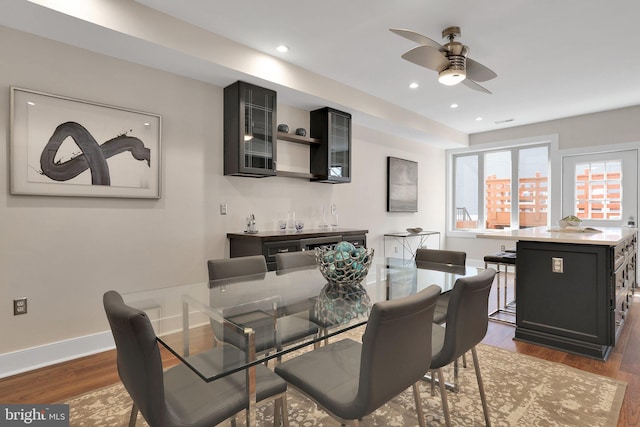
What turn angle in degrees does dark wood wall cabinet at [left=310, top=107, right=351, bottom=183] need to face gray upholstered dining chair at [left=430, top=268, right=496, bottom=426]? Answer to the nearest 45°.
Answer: approximately 45° to its right

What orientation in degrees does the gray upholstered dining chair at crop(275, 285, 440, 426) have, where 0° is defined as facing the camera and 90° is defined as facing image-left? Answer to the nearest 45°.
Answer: approximately 135°

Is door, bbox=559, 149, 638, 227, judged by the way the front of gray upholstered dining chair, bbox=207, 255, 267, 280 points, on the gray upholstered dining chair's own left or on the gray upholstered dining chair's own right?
on the gray upholstered dining chair's own left

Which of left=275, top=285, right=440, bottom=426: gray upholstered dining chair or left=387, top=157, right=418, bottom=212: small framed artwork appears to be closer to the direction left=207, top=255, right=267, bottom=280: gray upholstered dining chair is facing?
the gray upholstered dining chair

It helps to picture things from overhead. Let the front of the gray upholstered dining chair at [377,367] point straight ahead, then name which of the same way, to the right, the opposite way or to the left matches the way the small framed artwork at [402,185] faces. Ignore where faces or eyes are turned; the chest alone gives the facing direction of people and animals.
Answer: the opposite way

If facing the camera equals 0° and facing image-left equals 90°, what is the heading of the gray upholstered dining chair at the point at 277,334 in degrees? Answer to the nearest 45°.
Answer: approximately 315°

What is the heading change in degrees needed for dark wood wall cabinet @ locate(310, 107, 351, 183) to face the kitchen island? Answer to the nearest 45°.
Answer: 0° — it already faces it

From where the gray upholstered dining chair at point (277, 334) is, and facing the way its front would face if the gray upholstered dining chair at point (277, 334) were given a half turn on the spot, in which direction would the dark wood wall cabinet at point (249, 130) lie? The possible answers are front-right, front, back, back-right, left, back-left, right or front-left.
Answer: front-right
